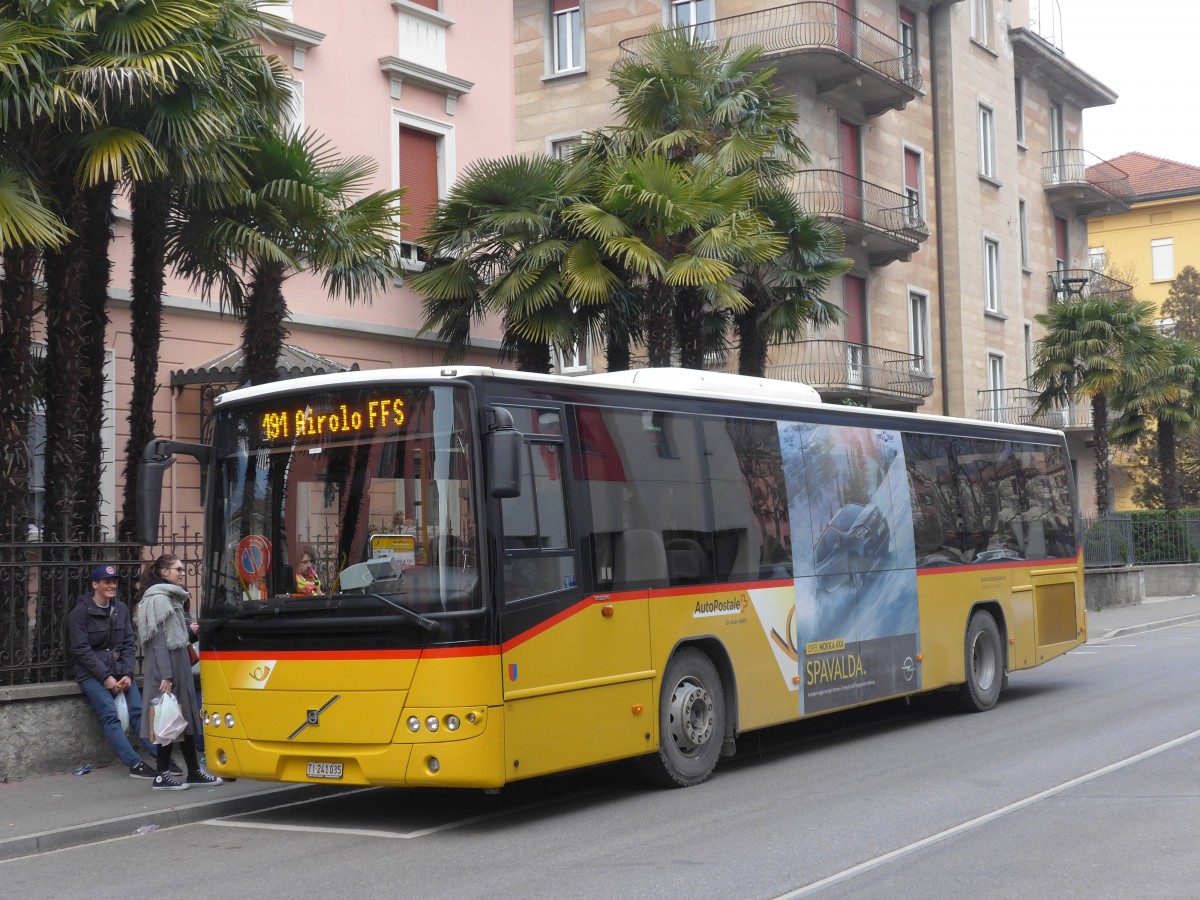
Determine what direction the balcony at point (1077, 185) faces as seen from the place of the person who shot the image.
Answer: facing the viewer and to the right of the viewer

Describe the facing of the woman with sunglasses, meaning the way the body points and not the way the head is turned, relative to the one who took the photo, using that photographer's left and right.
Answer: facing to the right of the viewer

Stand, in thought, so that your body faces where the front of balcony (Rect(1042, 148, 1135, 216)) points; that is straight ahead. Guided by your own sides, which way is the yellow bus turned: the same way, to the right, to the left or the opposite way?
to the right

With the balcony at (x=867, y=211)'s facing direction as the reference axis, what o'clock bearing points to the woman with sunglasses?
The woman with sunglasses is roughly at 2 o'clock from the balcony.

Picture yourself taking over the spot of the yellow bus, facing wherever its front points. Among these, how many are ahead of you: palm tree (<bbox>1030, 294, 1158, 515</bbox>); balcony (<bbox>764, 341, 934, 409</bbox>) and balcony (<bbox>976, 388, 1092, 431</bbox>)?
0

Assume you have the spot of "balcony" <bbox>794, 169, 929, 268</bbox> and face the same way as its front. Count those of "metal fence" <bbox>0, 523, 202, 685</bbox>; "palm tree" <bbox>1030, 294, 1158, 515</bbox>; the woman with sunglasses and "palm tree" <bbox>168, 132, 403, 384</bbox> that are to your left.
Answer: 1

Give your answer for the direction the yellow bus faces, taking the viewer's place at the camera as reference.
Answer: facing the viewer and to the left of the viewer

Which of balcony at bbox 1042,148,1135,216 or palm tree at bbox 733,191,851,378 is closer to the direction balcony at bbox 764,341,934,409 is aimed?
the palm tree

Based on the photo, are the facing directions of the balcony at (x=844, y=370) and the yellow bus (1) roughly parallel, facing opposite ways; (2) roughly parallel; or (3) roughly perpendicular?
roughly perpendicular

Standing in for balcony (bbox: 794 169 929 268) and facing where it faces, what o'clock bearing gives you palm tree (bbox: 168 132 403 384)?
The palm tree is roughly at 2 o'clock from the balcony.

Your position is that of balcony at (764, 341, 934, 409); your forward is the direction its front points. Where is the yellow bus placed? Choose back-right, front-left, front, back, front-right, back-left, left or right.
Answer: front-right

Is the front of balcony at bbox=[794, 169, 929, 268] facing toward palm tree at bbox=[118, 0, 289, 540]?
no

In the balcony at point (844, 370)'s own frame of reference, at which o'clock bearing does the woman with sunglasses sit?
The woman with sunglasses is roughly at 2 o'clock from the balcony.

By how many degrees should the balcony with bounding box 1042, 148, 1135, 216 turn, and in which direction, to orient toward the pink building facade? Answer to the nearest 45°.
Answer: approximately 45° to its right

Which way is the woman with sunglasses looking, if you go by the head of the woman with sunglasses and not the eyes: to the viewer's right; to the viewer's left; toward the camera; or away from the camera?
to the viewer's right

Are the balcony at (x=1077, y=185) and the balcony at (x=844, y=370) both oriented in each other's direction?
no

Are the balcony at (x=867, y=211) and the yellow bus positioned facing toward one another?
no

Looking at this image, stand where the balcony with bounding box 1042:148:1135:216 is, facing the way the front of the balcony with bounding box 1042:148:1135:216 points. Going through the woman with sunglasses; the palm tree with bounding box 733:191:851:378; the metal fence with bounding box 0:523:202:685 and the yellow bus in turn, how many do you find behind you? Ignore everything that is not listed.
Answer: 0

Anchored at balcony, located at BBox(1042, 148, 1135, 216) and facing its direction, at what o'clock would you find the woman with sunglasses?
The woman with sunglasses is roughly at 2 o'clock from the balcony.

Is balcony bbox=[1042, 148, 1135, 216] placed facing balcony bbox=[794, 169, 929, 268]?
no
